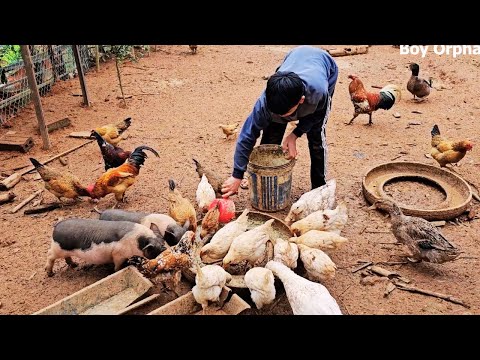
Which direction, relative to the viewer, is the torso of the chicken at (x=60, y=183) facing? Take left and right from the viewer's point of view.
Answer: facing to the right of the viewer

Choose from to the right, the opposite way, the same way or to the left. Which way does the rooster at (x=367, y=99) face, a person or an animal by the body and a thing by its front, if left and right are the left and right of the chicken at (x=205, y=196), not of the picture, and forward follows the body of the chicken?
to the right

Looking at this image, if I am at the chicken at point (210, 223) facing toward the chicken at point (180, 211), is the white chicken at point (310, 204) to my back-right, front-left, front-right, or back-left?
back-right

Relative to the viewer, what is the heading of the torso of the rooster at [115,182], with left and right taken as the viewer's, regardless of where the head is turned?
facing to the left of the viewer

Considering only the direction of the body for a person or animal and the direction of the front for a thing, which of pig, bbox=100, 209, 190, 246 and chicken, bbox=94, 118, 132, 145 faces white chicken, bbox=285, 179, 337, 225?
the pig

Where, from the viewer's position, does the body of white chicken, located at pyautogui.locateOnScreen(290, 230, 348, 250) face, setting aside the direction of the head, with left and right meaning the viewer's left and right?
facing to the left of the viewer

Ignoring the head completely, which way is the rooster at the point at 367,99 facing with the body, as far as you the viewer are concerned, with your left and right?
facing to the left of the viewer

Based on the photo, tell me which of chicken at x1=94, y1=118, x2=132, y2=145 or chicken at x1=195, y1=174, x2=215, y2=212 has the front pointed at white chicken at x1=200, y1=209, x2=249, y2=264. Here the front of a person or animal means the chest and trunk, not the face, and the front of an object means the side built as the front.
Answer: chicken at x1=195, y1=174, x2=215, y2=212

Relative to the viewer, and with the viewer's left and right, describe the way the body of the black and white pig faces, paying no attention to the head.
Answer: facing to the right of the viewer

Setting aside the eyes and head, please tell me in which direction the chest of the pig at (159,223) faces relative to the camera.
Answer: to the viewer's right

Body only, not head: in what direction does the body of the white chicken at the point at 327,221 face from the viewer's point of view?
to the viewer's left
